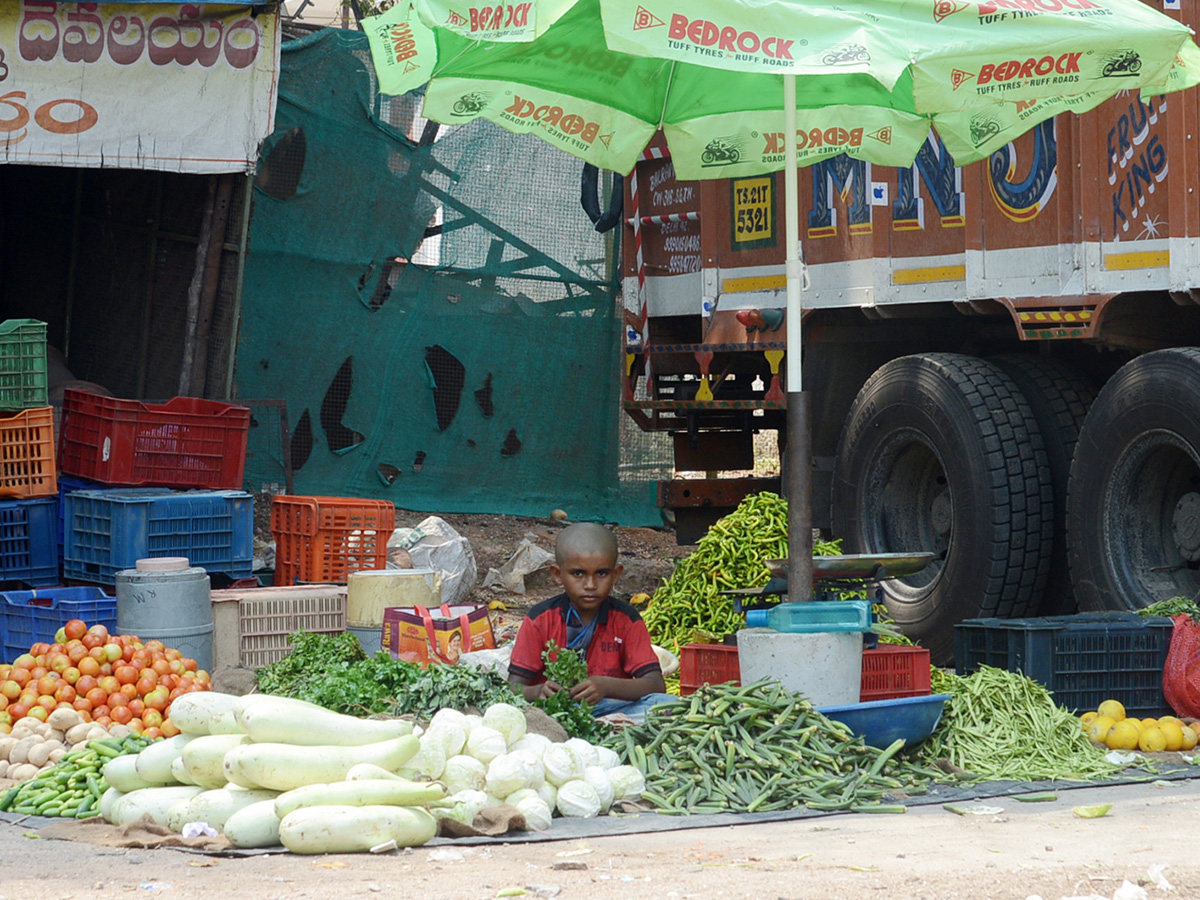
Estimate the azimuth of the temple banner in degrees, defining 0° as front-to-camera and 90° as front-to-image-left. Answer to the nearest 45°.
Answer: approximately 0°

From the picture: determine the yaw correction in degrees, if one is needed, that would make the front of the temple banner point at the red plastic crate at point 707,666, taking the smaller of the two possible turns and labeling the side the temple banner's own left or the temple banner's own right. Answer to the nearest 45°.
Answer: approximately 45° to the temple banner's own left

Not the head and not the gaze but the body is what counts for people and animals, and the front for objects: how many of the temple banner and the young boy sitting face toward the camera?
2

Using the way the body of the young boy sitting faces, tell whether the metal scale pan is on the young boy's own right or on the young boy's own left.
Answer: on the young boy's own left

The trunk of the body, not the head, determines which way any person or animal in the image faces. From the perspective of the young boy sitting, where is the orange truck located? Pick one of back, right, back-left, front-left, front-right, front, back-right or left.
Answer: back-left

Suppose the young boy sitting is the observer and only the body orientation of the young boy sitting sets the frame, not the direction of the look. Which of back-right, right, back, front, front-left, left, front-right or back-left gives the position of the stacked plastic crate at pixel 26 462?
back-right

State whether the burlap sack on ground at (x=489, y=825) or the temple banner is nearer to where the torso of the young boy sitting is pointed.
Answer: the burlap sack on ground

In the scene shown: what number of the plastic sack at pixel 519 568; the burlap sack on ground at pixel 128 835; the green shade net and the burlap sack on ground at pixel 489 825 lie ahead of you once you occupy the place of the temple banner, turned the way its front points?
2

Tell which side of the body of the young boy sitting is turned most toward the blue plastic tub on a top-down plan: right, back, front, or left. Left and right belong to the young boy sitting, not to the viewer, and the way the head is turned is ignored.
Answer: left
